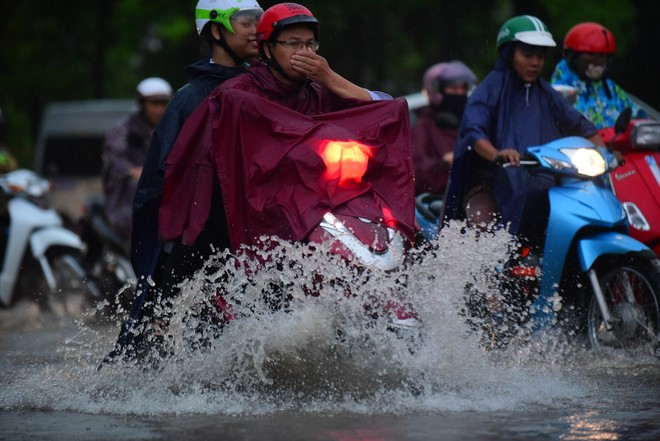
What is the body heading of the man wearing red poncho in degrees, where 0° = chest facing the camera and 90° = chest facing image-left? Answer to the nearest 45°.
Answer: approximately 315°

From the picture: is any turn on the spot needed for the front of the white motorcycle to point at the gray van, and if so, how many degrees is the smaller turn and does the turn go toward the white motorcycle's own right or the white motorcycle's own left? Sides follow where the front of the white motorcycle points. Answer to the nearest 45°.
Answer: approximately 135° to the white motorcycle's own left

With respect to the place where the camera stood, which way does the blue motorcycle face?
facing the viewer and to the right of the viewer

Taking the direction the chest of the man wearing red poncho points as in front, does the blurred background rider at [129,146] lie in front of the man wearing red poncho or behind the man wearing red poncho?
behind

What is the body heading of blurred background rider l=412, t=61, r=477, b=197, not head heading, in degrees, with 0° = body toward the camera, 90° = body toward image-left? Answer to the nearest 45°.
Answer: approximately 315°
